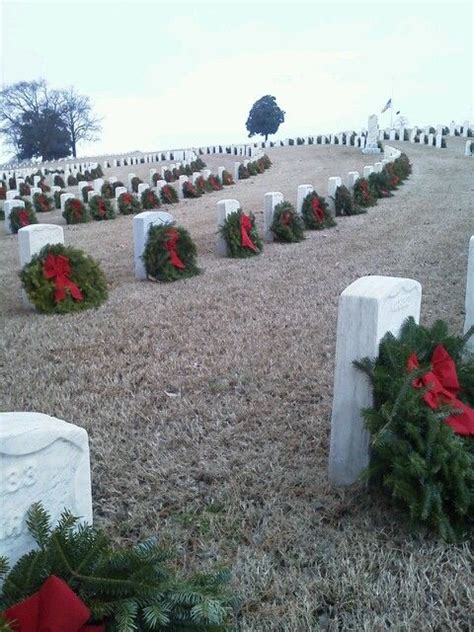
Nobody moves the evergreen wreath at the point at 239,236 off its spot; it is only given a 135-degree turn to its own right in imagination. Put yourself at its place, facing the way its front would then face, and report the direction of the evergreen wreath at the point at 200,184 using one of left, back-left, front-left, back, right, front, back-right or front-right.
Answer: right

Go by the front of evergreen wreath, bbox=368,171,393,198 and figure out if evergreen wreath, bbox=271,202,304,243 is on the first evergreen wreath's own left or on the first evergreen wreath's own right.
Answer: on the first evergreen wreath's own right

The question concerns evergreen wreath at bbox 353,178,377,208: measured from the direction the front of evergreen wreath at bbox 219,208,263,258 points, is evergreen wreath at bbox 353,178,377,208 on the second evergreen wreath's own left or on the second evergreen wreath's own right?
on the second evergreen wreath's own left

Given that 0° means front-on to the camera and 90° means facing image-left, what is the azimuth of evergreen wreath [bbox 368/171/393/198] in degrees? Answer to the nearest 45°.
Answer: approximately 315°

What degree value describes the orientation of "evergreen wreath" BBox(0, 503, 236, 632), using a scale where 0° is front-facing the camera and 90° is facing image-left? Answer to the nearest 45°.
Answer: approximately 0°

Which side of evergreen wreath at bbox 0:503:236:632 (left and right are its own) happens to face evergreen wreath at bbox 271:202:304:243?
back

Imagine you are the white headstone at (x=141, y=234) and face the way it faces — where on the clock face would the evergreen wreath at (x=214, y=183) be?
The evergreen wreath is roughly at 8 o'clock from the white headstone.

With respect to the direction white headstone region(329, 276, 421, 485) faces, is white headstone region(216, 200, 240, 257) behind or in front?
behind

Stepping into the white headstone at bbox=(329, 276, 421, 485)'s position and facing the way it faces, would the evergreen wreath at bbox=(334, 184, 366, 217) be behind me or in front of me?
behind

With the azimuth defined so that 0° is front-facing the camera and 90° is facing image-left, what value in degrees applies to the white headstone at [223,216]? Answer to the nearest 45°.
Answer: approximately 315°

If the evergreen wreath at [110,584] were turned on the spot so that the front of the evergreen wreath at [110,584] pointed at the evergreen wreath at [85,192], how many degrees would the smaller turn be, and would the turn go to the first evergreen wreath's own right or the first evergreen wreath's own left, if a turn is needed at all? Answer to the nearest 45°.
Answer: approximately 180°
